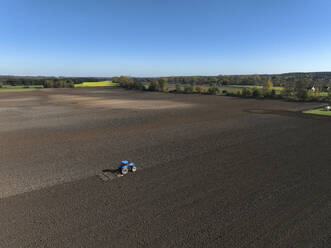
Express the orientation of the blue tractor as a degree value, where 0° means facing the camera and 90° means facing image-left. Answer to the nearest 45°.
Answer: approximately 225°
